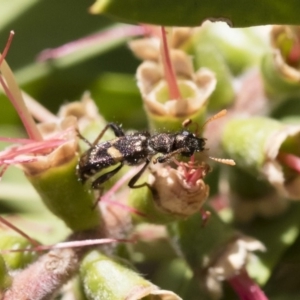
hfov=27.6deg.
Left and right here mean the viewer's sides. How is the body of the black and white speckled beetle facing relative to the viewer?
facing to the right of the viewer
